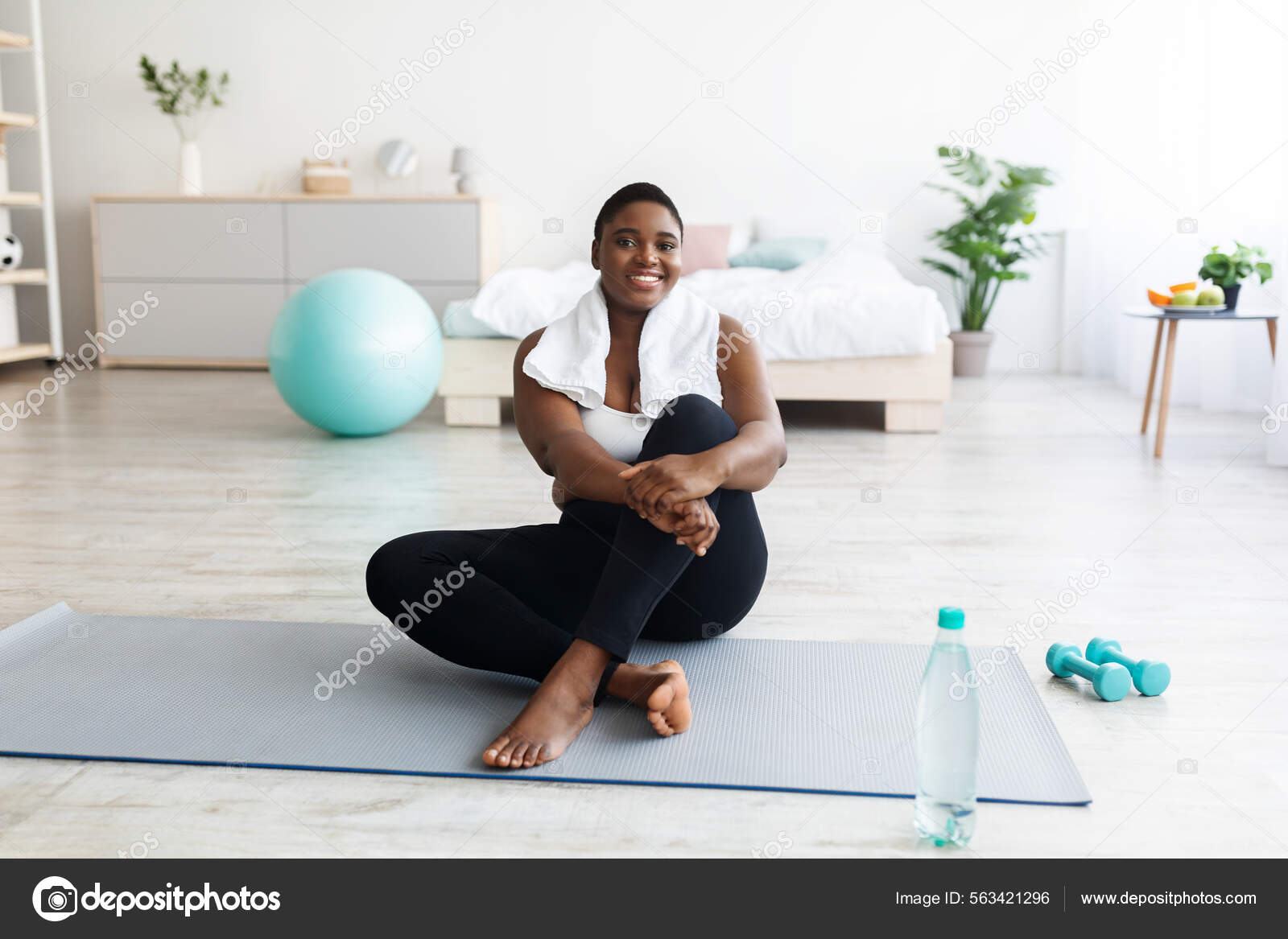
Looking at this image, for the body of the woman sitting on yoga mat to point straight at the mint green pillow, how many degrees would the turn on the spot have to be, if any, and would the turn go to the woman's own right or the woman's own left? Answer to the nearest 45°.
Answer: approximately 180°

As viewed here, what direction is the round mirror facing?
toward the camera

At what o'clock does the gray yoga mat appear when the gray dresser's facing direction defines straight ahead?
The gray yoga mat is roughly at 12 o'clock from the gray dresser.

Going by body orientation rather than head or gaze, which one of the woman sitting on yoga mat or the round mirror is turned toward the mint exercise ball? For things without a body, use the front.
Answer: the round mirror

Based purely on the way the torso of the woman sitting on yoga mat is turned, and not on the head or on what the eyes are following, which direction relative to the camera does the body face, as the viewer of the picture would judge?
toward the camera

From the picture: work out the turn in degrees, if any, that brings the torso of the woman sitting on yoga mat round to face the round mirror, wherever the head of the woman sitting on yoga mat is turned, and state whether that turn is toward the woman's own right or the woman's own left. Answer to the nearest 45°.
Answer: approximately 180°

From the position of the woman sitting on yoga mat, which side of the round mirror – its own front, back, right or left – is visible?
front

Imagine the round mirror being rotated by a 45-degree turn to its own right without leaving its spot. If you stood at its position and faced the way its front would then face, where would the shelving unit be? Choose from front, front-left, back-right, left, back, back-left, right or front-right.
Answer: front-right

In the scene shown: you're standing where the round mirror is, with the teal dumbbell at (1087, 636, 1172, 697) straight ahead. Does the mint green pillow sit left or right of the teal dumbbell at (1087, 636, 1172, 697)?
left

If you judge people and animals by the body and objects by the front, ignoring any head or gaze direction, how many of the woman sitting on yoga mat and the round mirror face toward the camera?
2

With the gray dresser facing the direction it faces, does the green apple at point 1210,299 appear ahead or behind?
ahead

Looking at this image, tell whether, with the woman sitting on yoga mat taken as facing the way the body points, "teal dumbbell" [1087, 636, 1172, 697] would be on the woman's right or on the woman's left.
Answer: on the woman's left
